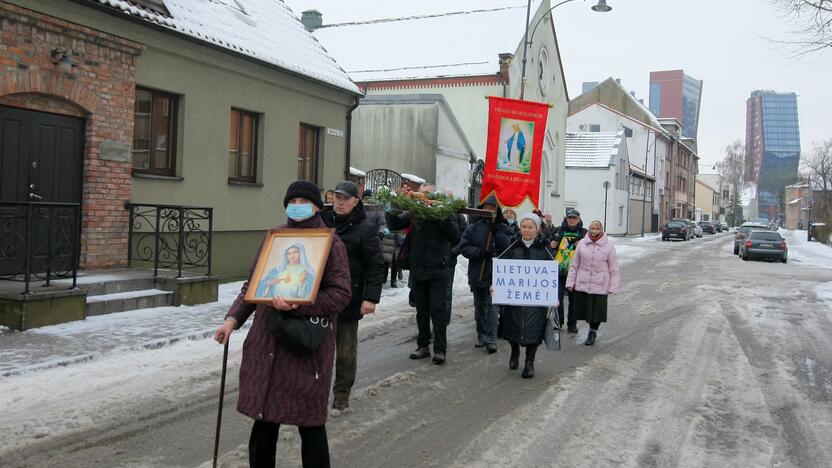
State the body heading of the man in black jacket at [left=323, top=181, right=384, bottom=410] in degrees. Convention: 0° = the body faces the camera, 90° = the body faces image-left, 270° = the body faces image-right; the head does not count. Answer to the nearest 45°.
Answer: approximately 45°

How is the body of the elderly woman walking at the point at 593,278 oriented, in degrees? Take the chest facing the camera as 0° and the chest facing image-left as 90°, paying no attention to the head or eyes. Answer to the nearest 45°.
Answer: approximately 0°

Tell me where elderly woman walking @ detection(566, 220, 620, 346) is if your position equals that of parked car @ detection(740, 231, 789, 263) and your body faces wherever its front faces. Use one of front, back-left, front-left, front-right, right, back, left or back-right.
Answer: back

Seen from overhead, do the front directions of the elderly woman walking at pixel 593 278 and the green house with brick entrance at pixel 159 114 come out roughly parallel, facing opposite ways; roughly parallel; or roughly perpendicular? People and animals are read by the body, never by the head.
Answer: roughly perpendicular

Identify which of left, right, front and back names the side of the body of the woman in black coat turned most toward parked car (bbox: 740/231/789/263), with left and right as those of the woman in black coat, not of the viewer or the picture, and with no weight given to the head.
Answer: back

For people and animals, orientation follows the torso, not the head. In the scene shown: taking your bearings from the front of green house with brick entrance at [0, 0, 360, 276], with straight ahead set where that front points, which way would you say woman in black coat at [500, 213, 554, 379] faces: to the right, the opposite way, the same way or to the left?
to the right

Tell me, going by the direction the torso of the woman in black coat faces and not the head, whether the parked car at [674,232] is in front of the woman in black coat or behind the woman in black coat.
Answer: behind

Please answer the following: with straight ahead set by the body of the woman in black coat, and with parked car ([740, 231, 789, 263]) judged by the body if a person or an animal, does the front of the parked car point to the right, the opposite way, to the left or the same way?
the opposite way

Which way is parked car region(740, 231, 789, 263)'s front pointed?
away from the camera

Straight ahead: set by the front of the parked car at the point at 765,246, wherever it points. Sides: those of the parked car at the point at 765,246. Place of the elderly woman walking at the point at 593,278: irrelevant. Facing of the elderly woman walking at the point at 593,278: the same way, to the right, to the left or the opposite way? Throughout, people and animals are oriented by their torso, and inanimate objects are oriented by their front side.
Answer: the opposite way

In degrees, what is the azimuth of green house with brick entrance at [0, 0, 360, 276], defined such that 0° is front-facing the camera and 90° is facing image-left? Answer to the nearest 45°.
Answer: approximately 315°

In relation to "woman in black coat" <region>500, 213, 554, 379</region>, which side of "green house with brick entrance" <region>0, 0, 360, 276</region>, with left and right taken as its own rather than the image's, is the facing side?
front
